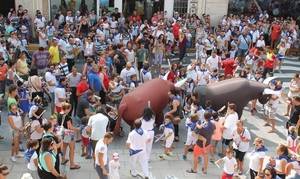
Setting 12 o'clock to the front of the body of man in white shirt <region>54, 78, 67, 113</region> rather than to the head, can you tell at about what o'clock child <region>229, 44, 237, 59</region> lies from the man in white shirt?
The child is roughly at 11 o'clock from the man in white shirt.

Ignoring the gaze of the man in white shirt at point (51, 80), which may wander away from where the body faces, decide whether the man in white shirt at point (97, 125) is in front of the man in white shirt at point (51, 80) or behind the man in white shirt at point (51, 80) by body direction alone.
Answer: in front

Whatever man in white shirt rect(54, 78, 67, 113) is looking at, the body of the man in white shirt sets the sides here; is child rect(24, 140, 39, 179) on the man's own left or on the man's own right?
on the man's own right

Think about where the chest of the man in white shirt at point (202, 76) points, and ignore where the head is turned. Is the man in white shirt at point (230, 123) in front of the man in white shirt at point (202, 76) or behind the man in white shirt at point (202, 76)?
in front

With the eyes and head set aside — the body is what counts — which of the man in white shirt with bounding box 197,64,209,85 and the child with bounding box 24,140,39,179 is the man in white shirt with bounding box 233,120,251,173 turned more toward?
the child

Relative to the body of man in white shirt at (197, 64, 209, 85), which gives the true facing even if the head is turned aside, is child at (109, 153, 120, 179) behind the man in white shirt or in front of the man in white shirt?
in front

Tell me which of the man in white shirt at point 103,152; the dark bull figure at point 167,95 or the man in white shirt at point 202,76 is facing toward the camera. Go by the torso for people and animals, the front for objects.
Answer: the man in white shirt at point 202,76

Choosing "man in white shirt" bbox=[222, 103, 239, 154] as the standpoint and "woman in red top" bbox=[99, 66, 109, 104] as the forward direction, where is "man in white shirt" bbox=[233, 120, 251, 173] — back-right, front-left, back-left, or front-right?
back-left

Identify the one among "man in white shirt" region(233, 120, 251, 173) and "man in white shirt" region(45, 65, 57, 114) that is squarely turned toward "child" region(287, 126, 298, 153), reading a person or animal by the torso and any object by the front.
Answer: "man in white shirt" region(45, 65, 57, 114)
